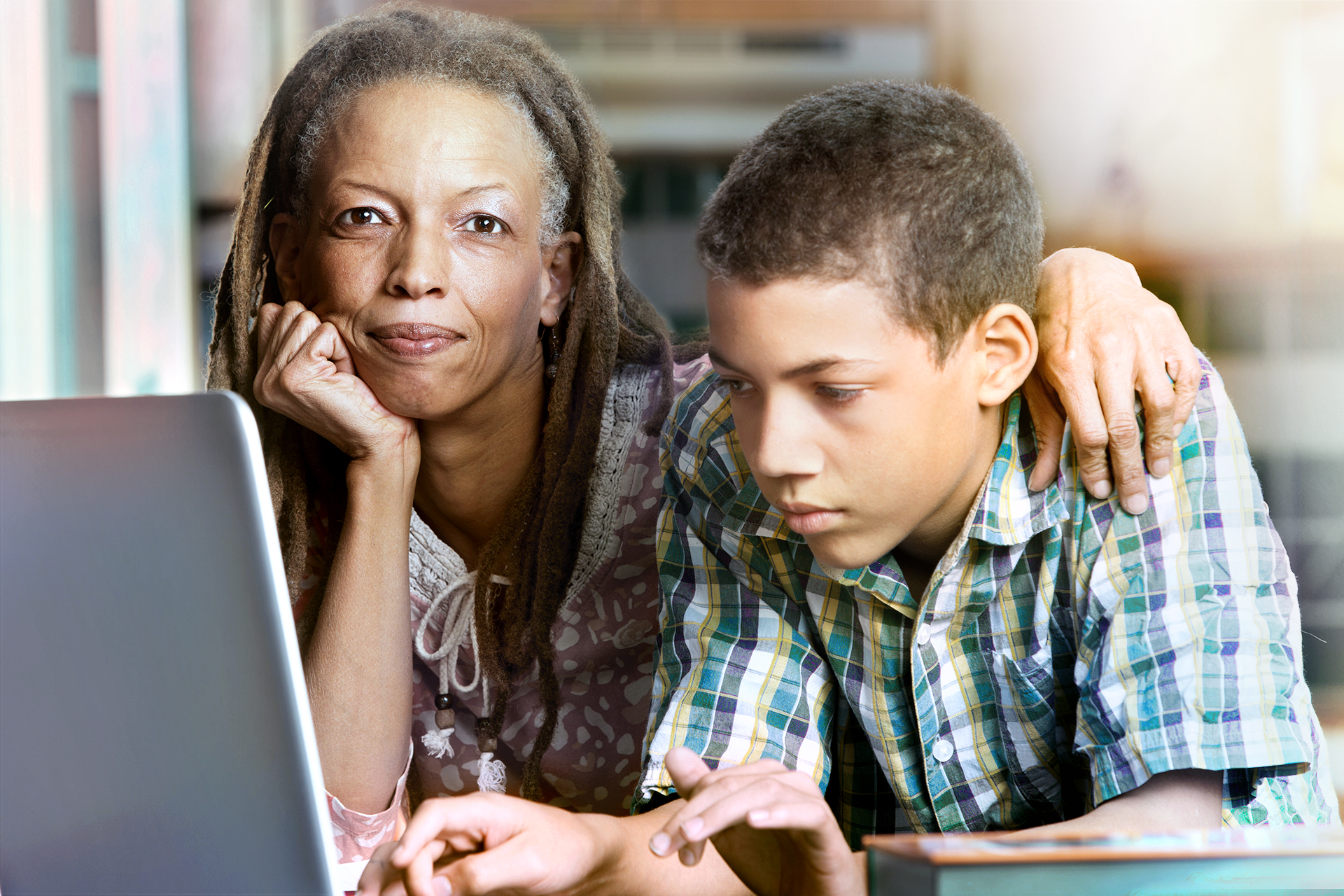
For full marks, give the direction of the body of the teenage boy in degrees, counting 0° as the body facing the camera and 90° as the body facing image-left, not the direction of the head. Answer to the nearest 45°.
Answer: approximately 45°

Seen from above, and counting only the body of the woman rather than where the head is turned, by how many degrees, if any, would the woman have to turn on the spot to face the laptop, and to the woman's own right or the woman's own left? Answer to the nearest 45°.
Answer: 0° — they already face it

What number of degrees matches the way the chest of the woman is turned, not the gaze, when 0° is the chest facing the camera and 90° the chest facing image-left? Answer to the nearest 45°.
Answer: approximately 0°
